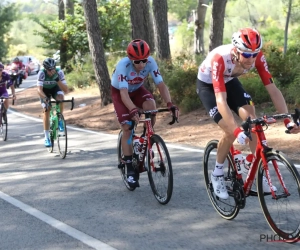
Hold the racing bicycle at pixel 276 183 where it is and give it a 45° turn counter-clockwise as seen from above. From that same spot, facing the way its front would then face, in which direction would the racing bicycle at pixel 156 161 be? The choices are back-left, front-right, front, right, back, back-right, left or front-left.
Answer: back-left

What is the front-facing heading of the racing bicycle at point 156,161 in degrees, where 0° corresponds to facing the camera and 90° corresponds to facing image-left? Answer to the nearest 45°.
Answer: approximately 315°

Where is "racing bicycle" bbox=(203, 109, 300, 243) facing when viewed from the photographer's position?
facing the viewer and to the right of the viewer

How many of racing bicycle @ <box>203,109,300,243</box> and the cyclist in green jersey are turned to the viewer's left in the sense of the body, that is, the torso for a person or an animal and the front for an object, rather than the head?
0

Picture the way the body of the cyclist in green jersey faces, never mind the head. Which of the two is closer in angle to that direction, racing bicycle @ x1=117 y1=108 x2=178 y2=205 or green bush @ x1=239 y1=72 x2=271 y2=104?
the racing bicycle

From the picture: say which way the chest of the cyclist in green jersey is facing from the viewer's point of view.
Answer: toward the camera

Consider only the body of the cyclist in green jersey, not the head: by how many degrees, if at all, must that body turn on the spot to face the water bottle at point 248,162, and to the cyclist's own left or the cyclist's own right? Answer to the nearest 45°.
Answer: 0° — they already face it

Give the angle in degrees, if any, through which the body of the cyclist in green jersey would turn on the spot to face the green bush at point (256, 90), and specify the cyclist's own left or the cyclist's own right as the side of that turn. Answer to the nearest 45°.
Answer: approximately 90° to the cyclist's own left

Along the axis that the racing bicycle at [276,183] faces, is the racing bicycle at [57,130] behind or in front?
behind

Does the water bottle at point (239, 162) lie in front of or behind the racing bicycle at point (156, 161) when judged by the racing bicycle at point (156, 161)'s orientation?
in front

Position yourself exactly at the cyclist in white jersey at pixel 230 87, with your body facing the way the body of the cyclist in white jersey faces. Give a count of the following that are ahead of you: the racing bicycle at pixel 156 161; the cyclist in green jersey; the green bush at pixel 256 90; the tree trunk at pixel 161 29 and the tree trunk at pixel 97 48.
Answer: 0

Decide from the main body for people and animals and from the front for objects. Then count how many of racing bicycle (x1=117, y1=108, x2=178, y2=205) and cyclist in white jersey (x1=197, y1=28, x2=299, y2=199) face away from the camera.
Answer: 0

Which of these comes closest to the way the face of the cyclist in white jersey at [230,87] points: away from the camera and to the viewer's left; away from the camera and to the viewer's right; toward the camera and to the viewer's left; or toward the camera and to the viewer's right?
toward the camera and to the viewer's right

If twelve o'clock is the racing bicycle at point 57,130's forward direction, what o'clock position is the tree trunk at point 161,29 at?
The tree trunk is roughly at 7 o'clock from the racing bicycle.

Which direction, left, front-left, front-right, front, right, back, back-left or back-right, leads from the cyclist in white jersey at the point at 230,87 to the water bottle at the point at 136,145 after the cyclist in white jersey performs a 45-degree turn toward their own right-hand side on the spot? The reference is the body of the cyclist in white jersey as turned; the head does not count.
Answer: back-right

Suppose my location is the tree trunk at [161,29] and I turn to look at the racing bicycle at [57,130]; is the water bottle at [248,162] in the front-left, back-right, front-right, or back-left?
front-left

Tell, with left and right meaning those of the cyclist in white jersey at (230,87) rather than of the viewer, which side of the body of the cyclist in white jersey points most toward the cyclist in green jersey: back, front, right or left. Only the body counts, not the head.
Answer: back

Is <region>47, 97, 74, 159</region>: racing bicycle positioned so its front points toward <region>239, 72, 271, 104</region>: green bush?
no
